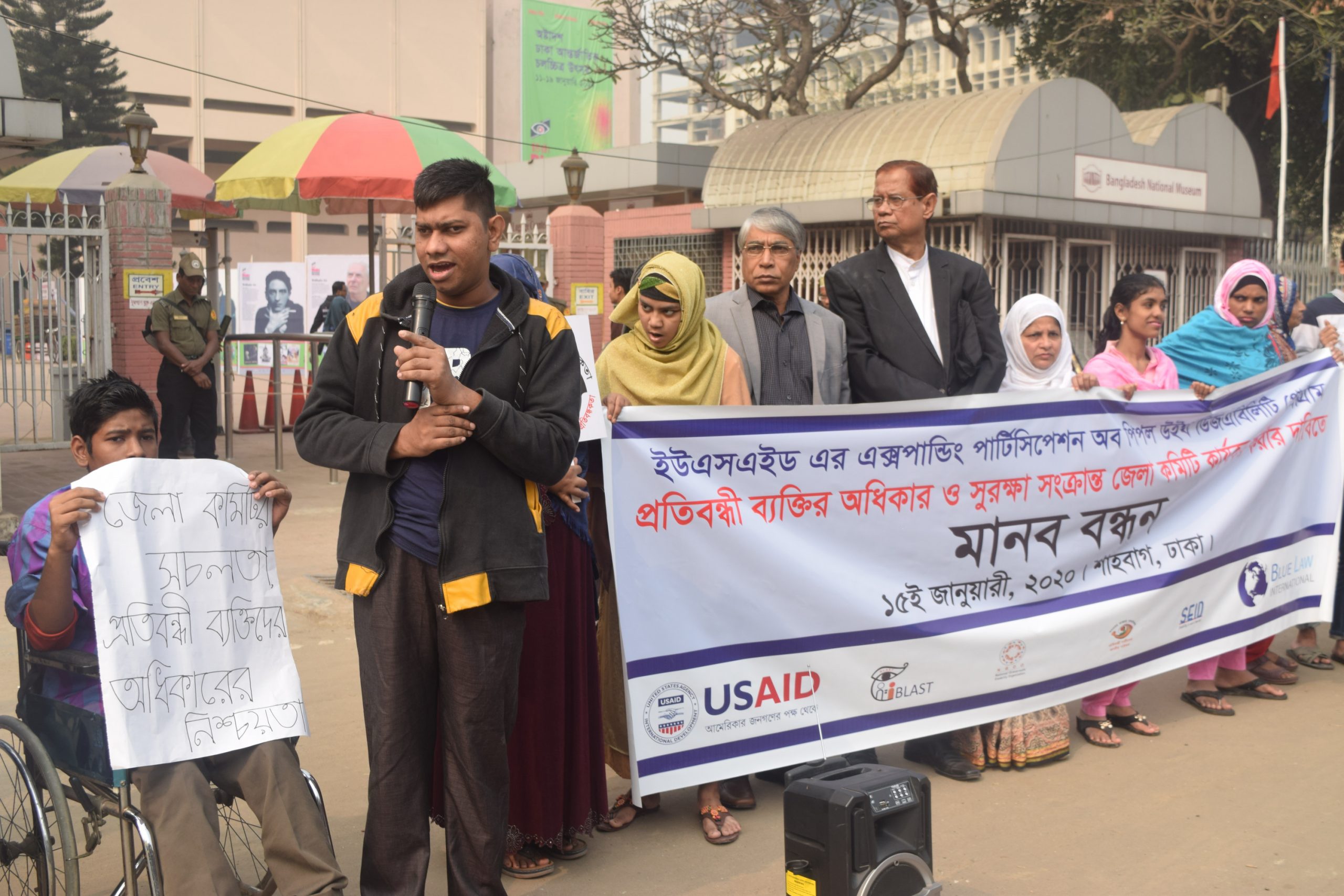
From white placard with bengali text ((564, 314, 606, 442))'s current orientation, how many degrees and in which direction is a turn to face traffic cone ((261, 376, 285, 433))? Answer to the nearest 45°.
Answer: approximately 180°

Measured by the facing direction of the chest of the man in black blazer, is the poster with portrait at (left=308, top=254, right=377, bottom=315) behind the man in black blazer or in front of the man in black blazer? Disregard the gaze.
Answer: behind

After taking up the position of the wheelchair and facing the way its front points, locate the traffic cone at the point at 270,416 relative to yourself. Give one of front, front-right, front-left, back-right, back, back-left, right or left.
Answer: back-left

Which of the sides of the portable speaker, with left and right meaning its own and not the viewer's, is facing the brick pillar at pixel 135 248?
back

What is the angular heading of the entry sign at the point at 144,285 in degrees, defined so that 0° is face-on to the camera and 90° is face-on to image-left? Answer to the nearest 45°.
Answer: approximately 0°

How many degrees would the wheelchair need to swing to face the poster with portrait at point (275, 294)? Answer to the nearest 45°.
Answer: approximately 135° to its left

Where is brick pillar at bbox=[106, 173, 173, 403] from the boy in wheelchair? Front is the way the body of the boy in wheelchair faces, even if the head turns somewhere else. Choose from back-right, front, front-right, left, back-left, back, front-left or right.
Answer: back-left
